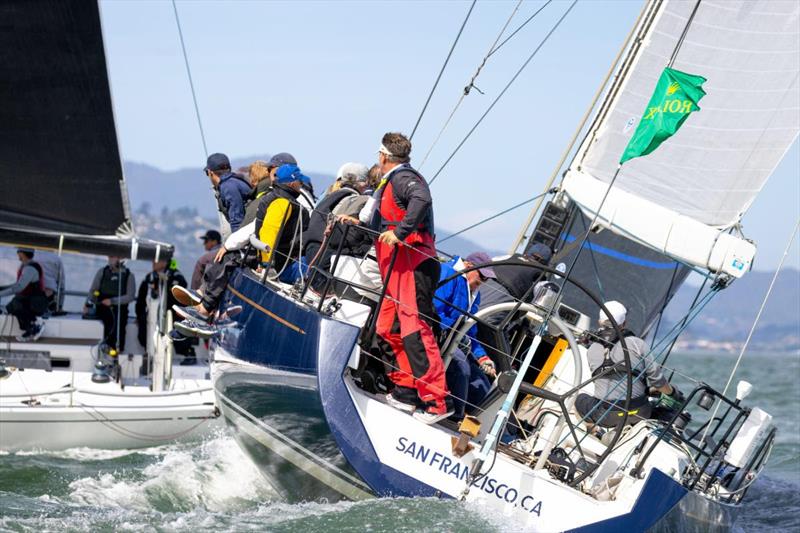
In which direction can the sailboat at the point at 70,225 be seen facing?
to the viewer's left

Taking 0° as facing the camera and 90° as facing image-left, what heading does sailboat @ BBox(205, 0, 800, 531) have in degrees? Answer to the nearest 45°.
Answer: approximately 135°

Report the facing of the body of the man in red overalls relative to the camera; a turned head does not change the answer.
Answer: to the viewer's left

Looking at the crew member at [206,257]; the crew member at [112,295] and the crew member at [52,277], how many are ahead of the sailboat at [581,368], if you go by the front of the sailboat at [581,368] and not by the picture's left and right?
3

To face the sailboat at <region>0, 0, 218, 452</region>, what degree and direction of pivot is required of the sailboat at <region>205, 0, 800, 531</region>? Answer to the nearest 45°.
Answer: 0° — it already faces it

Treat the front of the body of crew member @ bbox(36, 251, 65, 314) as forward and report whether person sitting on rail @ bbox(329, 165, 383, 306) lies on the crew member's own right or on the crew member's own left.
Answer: on the crew member's own left

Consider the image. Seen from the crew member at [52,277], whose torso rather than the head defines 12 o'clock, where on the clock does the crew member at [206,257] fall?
the crew member at [206,257] is roughly at 8 o'clock from the crew member at [52,277].

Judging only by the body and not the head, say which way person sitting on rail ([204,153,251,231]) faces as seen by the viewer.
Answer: to the viewer's left

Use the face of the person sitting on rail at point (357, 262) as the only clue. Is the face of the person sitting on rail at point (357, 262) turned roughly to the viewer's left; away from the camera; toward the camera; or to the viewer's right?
to the viewer's left

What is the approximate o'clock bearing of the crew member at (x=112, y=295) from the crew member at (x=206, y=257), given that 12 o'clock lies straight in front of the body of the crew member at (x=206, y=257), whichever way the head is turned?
the crew member at (x=112, y=295) is roughly at 2 o'clock from the crew member at (x=206, y=257).
